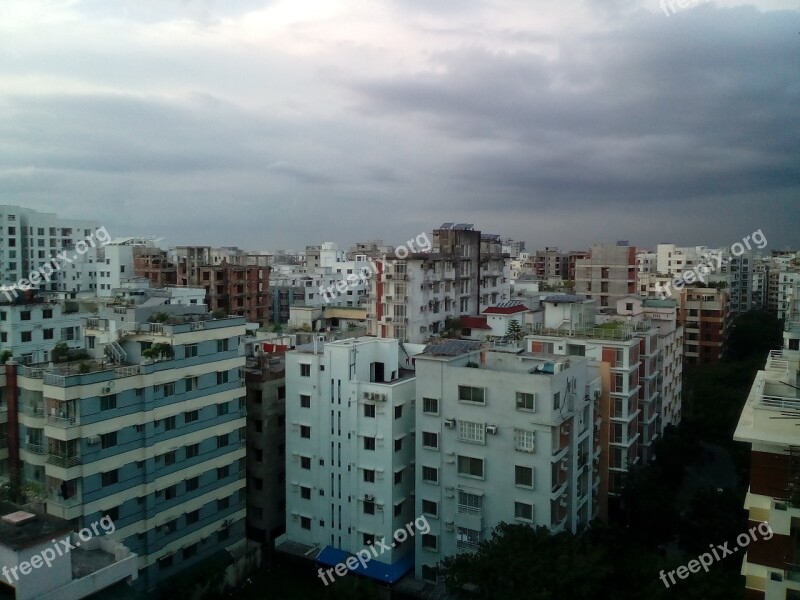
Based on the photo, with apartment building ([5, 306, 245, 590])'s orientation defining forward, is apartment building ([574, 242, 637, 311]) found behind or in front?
behind

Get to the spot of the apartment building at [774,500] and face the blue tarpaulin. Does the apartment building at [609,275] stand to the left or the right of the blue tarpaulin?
right

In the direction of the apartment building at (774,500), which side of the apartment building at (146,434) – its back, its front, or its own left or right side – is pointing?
left

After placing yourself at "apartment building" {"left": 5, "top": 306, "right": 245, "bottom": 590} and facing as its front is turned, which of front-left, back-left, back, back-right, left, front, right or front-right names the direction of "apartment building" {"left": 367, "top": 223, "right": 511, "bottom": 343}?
back

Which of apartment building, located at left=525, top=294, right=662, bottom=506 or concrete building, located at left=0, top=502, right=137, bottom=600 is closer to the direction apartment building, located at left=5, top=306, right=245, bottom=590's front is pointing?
the concrete building
